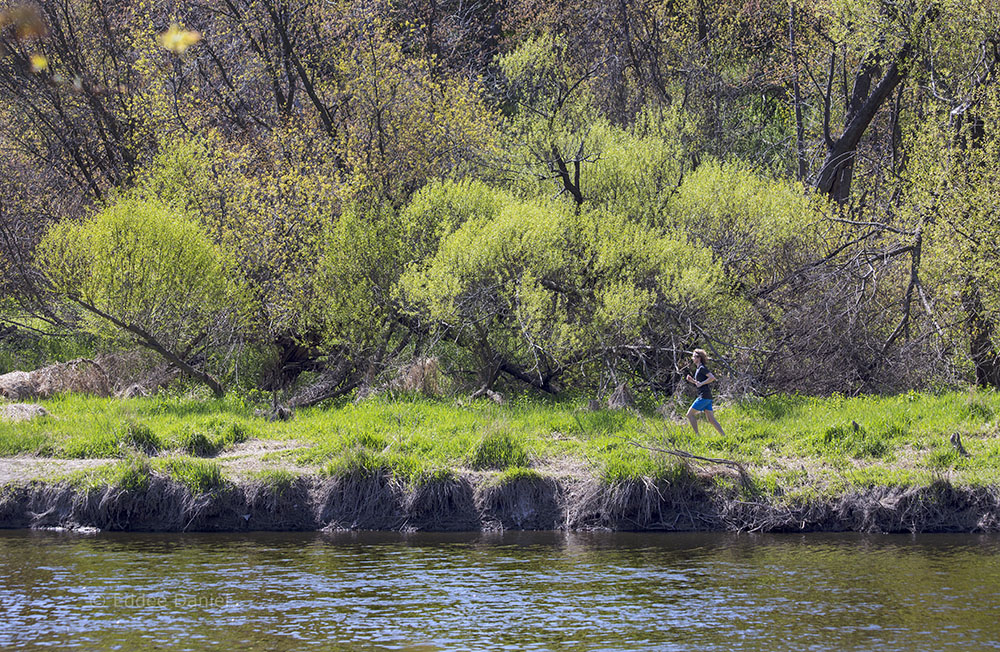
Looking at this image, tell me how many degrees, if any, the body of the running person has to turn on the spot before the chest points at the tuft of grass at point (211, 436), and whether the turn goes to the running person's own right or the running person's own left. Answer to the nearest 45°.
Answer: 0° — they already face it

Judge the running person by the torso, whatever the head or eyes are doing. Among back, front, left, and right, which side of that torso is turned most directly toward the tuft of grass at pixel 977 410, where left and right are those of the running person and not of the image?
back

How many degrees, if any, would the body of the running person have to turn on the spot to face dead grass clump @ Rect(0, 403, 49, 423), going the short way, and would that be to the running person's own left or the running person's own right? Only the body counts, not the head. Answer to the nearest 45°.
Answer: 0° — they already face it

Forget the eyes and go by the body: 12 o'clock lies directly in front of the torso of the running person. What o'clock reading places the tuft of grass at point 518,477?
The tuft of grass is roughly at 11 o'clock from the running person.

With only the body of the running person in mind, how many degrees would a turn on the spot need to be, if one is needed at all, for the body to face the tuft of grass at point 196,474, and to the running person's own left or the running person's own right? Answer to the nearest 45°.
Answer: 0° — they already face it

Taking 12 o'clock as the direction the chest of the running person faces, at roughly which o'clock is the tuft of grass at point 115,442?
The tuft of grass is roughly at 12 o'clock from the running person.

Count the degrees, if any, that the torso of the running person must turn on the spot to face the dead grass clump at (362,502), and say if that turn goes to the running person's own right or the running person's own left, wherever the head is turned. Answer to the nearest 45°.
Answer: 0° — they already face it

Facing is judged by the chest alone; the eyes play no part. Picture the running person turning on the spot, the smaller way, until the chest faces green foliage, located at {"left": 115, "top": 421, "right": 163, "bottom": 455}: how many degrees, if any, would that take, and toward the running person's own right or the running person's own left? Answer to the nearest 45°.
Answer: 0° — they already face it

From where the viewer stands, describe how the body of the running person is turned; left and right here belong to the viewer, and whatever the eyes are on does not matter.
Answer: facing to the left of the viewer
